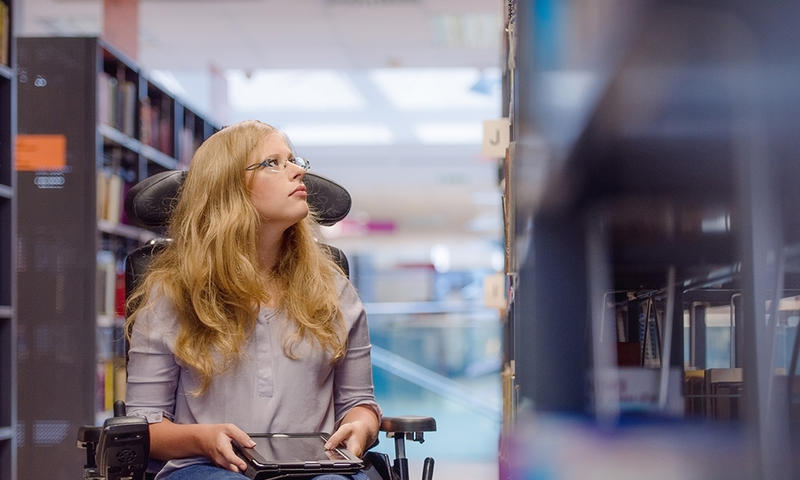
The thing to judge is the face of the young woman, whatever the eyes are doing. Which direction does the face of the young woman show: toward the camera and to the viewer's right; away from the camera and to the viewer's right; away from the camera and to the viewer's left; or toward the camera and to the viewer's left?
toward the camera and to the viewer's right

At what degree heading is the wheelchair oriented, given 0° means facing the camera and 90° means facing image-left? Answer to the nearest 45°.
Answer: approximately 0°

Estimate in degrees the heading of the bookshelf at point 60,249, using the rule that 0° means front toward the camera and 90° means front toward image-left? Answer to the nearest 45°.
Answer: approximately 270°

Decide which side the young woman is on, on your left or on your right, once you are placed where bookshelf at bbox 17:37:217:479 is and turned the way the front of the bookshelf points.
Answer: on your right

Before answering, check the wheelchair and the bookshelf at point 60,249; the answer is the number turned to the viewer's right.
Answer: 1

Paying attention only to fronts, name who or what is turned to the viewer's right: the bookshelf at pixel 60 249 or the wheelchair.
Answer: the bookshelf

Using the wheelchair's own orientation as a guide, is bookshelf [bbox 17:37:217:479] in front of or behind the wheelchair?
behind

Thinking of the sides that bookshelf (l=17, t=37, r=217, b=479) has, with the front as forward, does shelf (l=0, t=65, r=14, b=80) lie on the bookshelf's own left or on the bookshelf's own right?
on the bookshelf's own right

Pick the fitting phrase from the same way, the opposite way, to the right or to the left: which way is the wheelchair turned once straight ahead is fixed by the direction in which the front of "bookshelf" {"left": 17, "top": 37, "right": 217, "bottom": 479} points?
to the right
